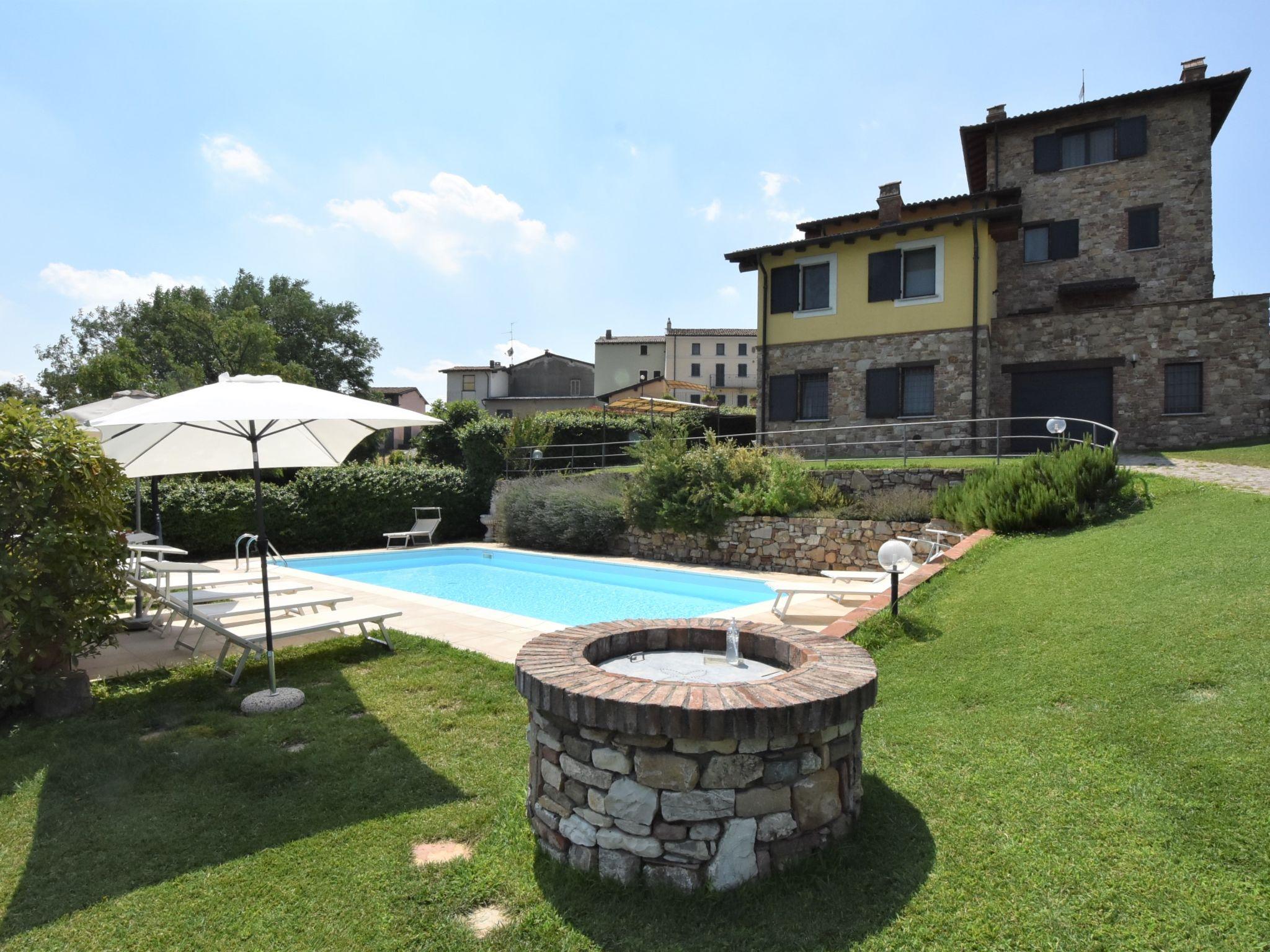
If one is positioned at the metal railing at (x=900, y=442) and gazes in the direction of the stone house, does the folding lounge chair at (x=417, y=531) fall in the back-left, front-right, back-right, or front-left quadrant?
back-left

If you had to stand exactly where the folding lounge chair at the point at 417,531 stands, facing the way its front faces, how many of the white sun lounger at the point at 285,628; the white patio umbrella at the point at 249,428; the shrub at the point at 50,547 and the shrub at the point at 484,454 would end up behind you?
1

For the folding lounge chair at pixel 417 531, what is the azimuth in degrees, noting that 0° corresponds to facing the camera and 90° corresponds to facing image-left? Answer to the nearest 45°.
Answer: approximately 45°

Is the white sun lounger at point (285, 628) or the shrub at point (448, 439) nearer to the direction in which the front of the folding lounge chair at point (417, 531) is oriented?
the white sun lounger

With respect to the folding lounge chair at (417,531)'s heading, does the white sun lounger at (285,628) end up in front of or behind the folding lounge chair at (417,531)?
in front

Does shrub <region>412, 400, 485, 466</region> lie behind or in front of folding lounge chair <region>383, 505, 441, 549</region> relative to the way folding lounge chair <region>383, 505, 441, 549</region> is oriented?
behind
